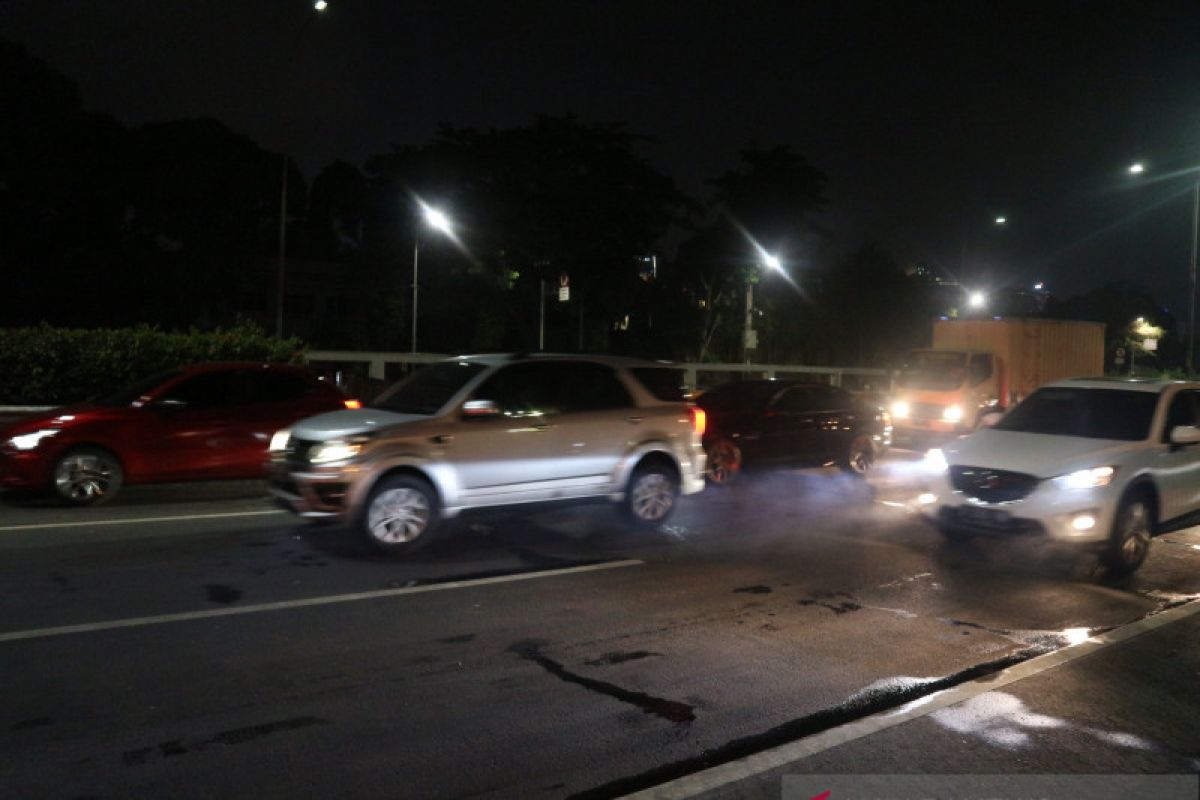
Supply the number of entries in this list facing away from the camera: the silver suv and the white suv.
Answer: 0

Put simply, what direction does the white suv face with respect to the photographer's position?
facing the viewer and to the left of the viewer

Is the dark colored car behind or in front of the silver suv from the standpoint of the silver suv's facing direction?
behind

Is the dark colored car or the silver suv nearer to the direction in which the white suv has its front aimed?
the silver suv

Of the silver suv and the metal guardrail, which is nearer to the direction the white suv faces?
the silver suv

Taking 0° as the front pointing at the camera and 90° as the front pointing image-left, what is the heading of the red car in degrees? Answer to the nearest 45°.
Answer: approximately 90°

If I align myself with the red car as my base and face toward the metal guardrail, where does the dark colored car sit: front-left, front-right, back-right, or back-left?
front-right

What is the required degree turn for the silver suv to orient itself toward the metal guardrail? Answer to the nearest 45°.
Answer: approximately 135° to its right

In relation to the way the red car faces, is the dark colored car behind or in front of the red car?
behind

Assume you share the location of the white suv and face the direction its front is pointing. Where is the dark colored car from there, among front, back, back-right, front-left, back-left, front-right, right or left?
right

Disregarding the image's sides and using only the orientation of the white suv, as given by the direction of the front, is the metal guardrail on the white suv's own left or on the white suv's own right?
on the white suv's own right

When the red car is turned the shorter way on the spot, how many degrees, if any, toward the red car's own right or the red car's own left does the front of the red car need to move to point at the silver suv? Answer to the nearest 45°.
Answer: approximately 135° to the red car's own left

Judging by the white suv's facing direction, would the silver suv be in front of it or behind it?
in front

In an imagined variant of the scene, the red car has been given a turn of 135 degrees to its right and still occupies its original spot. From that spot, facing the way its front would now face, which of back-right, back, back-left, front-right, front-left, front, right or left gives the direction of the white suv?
right
